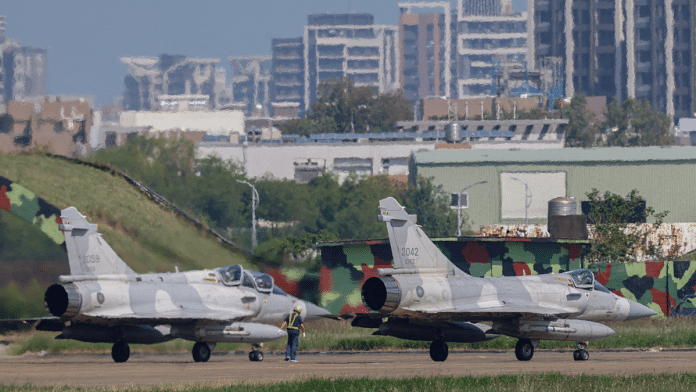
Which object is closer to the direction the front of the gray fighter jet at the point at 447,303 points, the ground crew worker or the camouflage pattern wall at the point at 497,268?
the camouflage pattern wall

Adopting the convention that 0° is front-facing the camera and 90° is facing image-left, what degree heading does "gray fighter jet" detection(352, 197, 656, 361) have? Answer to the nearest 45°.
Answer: approximately 225°

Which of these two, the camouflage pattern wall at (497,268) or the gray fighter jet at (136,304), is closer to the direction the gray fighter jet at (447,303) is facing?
the camouflage pattern wall

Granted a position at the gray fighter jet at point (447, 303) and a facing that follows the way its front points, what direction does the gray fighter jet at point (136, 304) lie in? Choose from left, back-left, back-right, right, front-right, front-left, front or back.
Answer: back-left

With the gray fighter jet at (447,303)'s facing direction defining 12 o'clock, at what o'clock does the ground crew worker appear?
The ground crew worker is roughly at 7 o'clock from the gray fighter jet.

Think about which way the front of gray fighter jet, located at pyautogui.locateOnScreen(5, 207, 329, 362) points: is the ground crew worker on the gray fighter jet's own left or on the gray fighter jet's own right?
on the gray fighter jet's own right

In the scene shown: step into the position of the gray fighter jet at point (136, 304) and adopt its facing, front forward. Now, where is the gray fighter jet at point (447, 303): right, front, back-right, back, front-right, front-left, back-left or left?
front-right

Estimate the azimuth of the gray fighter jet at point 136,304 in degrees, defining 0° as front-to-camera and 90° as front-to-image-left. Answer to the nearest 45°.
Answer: approximately 225°

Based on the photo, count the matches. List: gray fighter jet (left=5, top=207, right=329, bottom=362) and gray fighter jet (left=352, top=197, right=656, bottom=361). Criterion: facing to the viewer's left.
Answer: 0

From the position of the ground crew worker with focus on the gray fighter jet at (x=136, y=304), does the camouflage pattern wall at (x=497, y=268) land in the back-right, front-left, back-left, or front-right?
back-right

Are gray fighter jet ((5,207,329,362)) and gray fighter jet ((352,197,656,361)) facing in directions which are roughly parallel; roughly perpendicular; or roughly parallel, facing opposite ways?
roughly parallel
